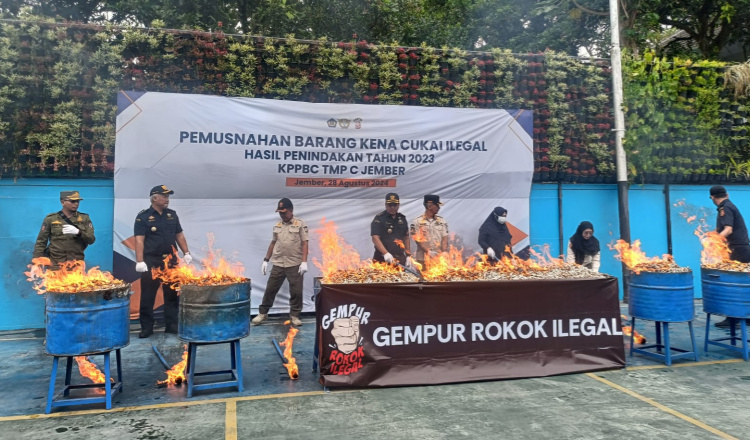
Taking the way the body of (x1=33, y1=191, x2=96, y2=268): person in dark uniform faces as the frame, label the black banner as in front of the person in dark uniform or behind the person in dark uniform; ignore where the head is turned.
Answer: in front

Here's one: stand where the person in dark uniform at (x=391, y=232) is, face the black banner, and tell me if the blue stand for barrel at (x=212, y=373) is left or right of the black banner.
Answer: right

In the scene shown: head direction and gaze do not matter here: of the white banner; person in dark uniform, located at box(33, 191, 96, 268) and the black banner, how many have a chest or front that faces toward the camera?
3

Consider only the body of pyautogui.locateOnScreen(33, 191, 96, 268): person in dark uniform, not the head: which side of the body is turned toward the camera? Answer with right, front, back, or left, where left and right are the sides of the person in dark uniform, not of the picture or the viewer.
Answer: front

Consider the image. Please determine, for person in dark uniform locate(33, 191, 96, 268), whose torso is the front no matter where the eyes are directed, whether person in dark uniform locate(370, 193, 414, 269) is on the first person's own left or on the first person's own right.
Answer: on the first person's own left

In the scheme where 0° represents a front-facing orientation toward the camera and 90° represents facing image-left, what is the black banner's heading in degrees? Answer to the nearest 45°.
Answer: approximately 0°

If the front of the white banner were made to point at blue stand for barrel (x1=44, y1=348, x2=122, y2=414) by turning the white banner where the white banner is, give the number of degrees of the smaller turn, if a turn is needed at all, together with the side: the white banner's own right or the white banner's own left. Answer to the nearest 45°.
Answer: approximately 45° to the white banner's own right

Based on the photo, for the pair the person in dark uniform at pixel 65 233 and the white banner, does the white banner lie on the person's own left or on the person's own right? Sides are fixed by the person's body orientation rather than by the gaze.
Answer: on the person's own left

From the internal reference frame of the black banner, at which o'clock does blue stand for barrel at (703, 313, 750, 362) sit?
The blue stand for barrel is roughly at 8 o'clock from the black banner.

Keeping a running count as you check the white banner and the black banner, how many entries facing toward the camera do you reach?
2

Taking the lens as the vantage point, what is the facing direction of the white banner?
facing the viewer

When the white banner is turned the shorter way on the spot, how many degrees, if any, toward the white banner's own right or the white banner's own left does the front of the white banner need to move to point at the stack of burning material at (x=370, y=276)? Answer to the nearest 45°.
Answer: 0° — it already faces it
